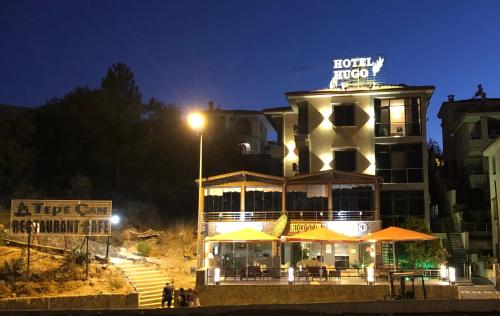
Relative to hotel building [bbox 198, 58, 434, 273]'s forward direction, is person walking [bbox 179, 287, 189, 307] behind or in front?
in front

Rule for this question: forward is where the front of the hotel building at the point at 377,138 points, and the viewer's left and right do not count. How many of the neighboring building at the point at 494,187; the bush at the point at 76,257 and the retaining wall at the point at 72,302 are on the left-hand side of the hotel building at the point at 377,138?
1

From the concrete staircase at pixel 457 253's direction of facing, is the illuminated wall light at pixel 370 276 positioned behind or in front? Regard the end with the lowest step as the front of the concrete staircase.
in front

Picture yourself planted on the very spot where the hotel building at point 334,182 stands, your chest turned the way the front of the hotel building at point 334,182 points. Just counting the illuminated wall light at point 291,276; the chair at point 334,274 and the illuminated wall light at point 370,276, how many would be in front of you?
3

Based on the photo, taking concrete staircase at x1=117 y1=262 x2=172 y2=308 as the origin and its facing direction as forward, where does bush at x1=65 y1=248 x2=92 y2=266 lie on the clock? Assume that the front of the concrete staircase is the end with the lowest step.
The bush is roughly at 3 o'clock from the concrete staircase.

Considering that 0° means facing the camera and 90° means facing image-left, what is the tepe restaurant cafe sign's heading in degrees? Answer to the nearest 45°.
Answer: approximately 0°

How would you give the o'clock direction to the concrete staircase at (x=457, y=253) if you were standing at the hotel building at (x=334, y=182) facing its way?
The concrete staircase is roughly at 9 o'clock from the hotel building.

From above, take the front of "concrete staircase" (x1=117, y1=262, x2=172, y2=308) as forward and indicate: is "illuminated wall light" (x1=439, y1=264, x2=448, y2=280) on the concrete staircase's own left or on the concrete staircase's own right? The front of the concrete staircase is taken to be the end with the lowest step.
on the concrete staircase's own left

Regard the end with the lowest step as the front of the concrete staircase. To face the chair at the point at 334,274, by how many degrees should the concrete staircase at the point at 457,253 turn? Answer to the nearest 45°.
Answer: approximately 45° to its right
